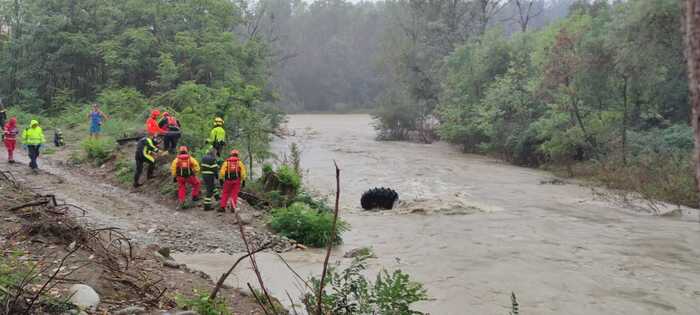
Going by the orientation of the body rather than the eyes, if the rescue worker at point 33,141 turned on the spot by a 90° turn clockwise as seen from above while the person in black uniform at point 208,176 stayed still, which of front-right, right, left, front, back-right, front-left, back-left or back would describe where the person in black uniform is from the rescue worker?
back-left

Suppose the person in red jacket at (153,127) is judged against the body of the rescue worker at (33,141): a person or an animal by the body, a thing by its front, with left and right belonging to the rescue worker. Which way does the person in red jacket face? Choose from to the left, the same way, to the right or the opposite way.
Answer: to the left

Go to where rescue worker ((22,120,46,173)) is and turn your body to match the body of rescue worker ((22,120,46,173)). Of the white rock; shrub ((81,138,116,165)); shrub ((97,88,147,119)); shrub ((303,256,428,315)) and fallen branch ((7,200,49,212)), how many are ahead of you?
3

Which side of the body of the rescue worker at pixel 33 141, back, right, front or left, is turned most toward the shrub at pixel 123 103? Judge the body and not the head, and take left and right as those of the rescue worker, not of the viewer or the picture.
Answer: back

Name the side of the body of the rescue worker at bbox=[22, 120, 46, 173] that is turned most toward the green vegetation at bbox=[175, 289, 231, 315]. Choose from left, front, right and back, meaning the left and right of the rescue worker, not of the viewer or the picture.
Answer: front

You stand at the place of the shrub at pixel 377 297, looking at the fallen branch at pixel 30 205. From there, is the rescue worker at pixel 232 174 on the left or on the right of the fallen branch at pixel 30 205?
right

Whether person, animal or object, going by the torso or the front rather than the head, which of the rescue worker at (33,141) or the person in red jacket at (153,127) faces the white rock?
the rescue worker

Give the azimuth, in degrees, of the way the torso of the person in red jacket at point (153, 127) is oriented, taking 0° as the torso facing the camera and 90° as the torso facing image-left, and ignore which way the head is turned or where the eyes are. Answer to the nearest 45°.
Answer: approximately 270°

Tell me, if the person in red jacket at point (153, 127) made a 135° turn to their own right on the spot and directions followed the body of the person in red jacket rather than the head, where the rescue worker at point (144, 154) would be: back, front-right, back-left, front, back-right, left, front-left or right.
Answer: front-left

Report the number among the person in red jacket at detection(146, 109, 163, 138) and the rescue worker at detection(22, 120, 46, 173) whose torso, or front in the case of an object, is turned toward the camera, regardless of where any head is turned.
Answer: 1

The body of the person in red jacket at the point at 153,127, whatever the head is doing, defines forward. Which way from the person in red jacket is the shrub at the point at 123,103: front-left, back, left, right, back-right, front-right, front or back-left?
left

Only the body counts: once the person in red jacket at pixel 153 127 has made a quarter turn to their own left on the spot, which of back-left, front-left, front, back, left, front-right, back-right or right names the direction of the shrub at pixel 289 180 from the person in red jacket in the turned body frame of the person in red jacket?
back-right

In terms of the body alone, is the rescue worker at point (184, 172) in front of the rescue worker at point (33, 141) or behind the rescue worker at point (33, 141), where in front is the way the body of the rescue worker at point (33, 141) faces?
in front
